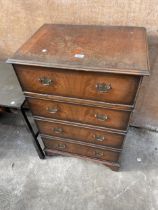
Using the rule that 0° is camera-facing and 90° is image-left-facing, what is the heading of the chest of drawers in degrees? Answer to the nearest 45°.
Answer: approximately 0°
